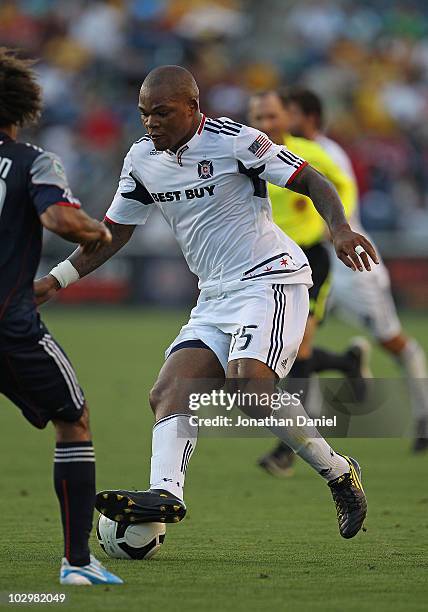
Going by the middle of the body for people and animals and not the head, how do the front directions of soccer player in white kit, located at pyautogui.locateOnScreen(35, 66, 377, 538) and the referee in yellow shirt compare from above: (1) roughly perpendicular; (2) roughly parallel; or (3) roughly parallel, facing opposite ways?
roughly parallel

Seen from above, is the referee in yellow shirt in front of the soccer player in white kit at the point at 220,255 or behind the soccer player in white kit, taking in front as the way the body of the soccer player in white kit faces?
behind

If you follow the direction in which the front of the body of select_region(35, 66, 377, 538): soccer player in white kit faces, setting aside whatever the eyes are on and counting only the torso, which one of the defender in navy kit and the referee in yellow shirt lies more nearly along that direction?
the defender in navy kit

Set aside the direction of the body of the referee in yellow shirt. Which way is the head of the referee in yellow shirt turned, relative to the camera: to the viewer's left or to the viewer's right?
to the viewer's left

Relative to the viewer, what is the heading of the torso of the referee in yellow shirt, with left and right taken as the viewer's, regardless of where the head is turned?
facing the viewer and to the left of the viewer

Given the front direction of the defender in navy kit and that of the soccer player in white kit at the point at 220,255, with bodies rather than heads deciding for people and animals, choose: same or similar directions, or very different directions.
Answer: very different directions

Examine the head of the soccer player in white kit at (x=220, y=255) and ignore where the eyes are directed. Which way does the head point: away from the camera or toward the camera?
toward the camera

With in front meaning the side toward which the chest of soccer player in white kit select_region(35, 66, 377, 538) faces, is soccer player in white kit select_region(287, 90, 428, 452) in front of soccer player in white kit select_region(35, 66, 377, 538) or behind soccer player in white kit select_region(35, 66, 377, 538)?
behind
